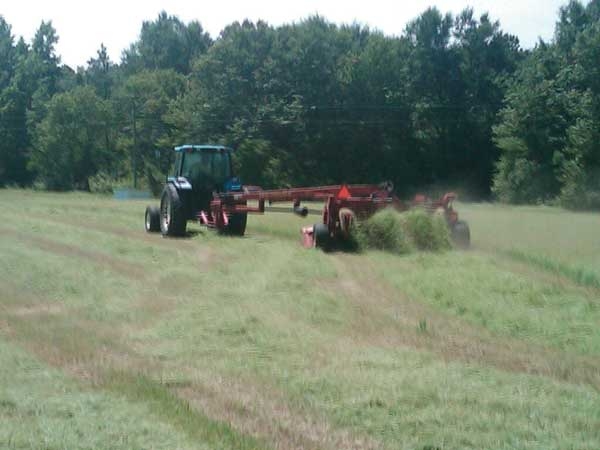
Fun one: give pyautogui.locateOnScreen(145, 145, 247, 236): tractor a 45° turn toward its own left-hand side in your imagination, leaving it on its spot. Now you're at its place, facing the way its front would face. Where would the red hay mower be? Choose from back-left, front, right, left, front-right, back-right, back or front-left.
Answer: back-left

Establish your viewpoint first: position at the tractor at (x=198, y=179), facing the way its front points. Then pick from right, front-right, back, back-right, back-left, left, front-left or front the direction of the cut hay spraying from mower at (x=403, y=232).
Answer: back
